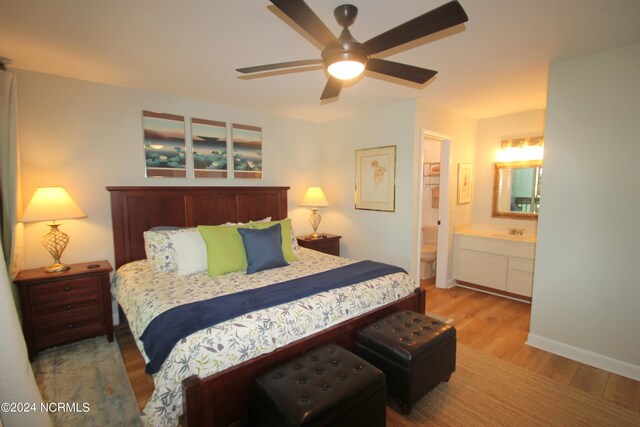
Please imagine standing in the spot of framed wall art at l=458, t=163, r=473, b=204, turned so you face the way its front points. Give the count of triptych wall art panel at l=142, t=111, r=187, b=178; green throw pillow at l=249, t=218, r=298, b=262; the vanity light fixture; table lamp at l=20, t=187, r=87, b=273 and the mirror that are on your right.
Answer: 3

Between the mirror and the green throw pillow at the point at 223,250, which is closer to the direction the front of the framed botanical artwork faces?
the green throw pillow

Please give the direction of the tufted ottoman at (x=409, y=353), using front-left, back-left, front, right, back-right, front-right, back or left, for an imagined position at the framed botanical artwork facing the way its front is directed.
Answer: front-left

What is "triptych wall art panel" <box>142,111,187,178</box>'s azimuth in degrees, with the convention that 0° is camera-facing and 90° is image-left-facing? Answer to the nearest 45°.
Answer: approximately 315°

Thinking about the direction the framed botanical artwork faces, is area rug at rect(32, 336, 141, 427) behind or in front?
in front

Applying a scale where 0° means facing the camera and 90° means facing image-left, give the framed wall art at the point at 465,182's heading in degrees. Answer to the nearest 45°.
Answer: approximately 315°

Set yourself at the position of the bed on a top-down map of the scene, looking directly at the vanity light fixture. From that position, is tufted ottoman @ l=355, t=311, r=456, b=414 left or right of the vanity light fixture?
right

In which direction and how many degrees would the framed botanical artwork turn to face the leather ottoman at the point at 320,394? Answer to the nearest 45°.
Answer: approximately 45° to its left

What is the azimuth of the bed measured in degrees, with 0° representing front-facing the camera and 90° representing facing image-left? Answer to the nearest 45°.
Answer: approximately 315°
